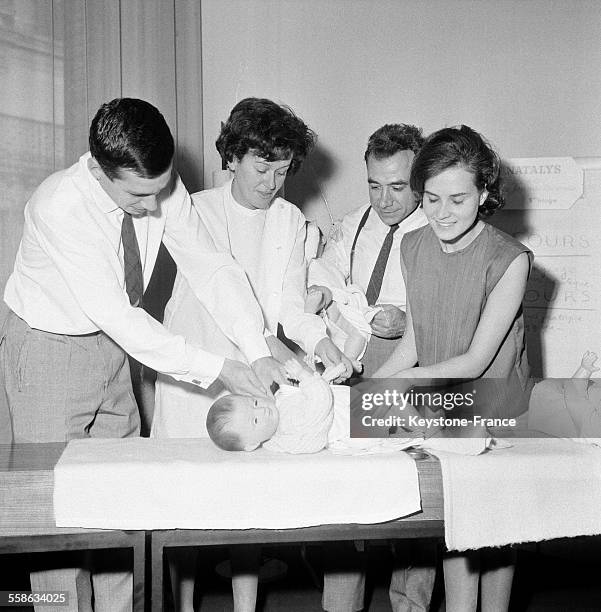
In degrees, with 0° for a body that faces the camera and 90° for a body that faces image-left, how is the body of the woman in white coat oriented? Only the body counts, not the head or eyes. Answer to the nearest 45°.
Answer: approximately 315°

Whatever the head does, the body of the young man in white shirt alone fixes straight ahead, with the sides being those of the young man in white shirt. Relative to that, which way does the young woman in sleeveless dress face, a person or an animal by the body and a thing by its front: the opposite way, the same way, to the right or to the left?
to the right

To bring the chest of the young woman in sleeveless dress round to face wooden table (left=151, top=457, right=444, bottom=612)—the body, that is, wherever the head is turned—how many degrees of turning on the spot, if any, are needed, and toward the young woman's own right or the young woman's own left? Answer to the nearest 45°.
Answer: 0° — they already face it

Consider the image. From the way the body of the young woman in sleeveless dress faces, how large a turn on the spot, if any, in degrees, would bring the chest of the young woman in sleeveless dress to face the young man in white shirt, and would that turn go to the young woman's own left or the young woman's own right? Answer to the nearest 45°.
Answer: approximately 45° to the young woman's own right

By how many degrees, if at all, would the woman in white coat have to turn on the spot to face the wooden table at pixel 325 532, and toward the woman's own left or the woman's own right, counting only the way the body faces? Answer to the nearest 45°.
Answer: approximately 45° to the woman's own right
